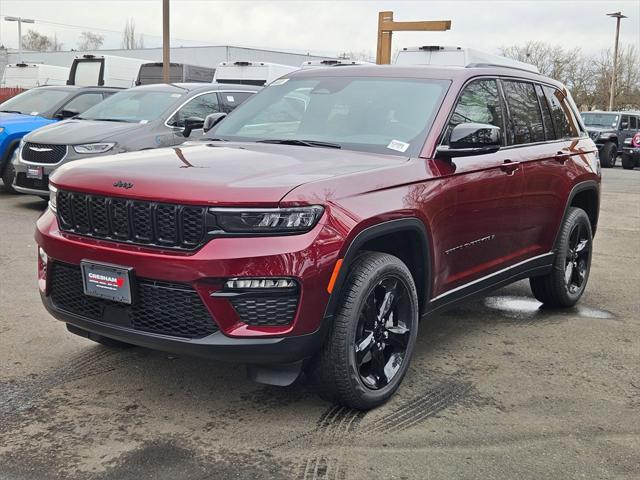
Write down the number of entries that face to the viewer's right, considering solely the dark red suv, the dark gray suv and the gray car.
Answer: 0

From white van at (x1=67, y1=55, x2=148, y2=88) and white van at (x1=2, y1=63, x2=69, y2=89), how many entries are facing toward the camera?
0

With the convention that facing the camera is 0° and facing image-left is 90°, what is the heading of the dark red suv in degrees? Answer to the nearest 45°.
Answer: approximately 45°

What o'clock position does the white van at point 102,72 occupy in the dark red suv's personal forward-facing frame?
The white van is roughly at 4 o'clock from the dark red suv.

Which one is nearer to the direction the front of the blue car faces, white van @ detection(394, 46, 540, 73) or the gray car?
the gray car

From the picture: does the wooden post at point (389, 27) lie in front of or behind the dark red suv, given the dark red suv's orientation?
behind

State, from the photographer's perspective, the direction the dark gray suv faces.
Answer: facing the viewer and to the left of the viewer

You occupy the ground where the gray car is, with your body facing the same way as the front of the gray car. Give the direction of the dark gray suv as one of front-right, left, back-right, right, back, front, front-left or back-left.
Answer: back

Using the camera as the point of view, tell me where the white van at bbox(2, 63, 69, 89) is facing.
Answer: facing away from the viewer and to the right of the viewer
